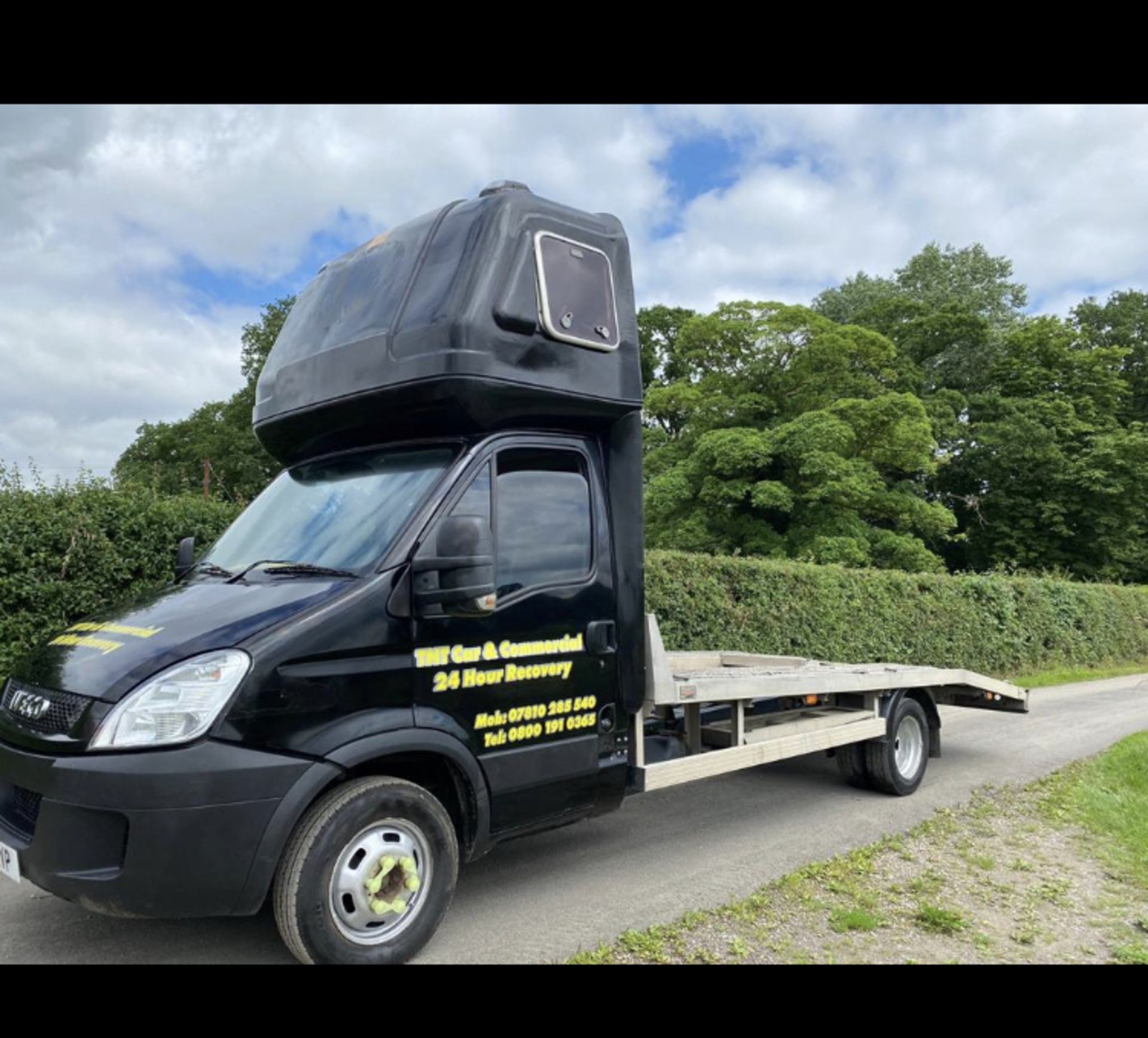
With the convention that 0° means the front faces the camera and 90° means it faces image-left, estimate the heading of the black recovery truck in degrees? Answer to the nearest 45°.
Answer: approximately 45°

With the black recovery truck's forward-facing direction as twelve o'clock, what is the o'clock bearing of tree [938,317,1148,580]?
The tree is roughly at 6 o'clock from the black recovery truck.

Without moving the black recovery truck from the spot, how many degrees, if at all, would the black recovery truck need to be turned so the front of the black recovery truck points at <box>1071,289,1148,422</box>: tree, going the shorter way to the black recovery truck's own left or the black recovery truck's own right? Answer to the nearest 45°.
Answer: approximately 180°

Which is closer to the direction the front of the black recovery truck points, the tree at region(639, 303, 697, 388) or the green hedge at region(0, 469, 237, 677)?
the green hedge

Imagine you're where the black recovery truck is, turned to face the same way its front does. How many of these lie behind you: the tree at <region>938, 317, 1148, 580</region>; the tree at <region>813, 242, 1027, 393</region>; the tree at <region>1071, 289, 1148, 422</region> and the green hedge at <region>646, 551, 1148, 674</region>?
4

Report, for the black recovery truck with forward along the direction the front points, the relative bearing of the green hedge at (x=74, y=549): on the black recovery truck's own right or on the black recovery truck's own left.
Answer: on the black recovery truck's own right

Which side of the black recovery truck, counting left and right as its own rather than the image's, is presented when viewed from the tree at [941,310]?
back

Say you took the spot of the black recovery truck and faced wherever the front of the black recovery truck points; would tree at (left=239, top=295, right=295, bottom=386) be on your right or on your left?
on your right

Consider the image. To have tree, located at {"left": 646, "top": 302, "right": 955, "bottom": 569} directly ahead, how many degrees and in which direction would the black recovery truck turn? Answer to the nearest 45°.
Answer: approximately 180°

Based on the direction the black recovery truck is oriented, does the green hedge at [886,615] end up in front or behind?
behind

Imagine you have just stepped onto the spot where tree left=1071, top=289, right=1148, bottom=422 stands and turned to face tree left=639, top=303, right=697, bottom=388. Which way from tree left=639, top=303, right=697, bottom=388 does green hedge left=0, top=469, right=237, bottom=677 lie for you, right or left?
left

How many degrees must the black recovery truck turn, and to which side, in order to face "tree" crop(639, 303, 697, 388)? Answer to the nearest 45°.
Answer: approximately 135° to its right
